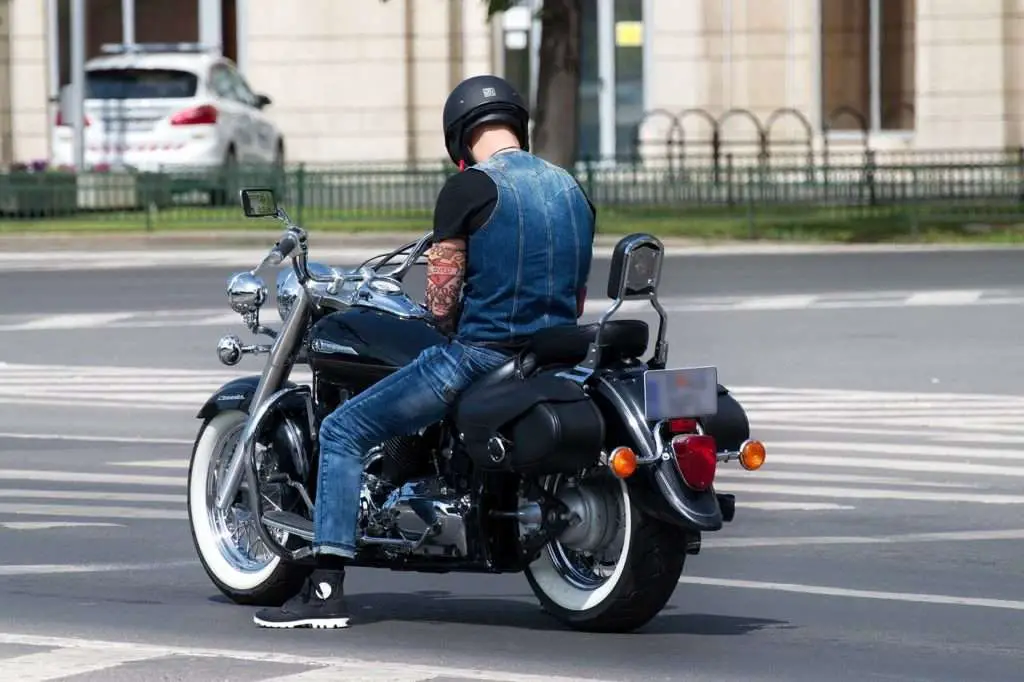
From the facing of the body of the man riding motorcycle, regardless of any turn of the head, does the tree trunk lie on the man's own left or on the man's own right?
on the man's own right

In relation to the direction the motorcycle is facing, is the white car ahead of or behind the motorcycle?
ahead

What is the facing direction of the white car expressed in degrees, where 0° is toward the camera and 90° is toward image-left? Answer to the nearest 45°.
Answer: approximately 225°

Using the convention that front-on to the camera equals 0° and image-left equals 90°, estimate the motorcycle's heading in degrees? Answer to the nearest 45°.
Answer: approximately 135°

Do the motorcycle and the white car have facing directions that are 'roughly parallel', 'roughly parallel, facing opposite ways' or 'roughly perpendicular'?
roughly perpendicular

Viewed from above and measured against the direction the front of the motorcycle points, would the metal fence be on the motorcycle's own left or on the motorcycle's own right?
on the motorcycle's own right

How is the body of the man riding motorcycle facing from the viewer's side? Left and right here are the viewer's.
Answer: facing away from the viewer and to the left of the viewer

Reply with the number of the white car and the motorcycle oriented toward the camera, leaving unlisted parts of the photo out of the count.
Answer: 0

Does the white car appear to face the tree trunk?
no

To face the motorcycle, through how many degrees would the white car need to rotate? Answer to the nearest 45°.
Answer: approximately 135° to its right

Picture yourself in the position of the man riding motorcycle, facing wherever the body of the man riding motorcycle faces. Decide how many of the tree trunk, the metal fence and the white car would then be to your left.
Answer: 0

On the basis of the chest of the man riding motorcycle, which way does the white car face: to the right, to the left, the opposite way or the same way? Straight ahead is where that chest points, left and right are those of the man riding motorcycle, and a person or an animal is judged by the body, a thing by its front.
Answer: to the right

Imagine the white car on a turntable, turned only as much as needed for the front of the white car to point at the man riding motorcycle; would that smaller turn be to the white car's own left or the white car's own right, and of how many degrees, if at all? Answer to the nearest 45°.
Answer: approximately 135° to the white car's own right

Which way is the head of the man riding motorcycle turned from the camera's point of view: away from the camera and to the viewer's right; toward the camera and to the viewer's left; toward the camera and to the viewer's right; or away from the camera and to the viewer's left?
away from the camera and to the viewer's left

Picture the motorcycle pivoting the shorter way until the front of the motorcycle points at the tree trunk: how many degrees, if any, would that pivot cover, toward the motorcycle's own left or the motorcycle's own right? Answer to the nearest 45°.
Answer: approximately 45° to the motorcycle's own right
